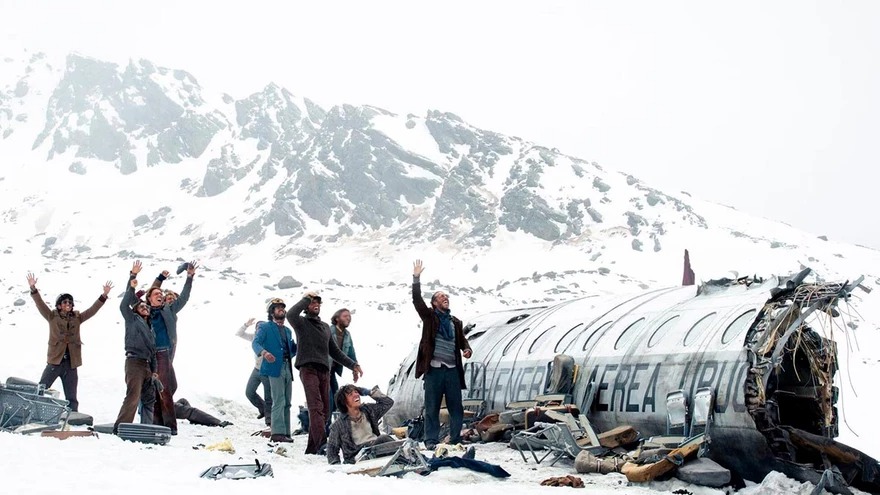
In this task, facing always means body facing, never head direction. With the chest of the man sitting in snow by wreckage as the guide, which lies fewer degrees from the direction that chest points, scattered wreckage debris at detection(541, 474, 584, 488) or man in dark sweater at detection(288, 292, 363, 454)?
the scattered wreckage debris

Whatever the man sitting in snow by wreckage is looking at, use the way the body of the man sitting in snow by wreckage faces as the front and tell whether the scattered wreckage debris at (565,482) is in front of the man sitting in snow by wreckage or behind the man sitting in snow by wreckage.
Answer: in front

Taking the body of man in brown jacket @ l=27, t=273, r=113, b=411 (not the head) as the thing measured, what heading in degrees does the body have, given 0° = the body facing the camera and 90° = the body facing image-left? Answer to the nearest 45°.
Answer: approximately 0°

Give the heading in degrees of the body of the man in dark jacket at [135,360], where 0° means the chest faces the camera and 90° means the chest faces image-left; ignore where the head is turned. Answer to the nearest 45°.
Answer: approximately 315°

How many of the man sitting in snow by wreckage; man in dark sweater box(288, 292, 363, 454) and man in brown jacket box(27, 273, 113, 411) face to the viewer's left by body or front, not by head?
0

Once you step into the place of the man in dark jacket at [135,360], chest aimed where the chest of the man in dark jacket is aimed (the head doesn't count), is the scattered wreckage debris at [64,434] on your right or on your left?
on your right

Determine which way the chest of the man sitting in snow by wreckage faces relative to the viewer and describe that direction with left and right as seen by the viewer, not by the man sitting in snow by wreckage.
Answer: facing the viewer and to the right of the viewer

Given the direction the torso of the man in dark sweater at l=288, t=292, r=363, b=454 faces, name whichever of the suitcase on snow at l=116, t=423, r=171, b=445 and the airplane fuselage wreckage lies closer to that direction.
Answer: the airplane fuselage wreckage

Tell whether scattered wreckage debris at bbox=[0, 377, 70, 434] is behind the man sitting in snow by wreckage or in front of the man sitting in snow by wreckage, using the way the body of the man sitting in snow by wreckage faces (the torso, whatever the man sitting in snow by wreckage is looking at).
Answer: behind

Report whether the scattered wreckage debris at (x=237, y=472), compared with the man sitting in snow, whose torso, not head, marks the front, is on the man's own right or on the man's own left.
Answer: on the man's own right
